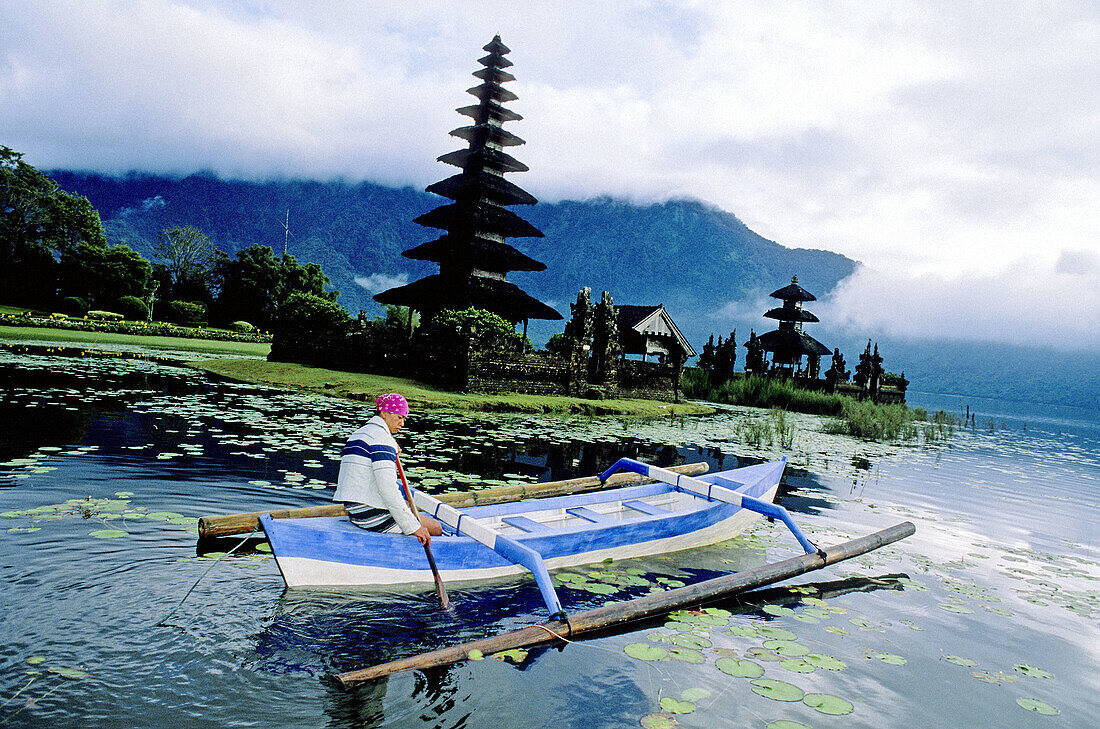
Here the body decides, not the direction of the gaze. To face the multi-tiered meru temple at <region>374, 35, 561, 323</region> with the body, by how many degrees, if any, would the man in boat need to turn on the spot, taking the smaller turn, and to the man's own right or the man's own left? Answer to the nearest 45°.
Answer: approximately 90° to the man's own left

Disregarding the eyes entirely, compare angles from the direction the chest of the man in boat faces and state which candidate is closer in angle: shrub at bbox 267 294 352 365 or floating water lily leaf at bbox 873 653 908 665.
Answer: the floating water lily leaf

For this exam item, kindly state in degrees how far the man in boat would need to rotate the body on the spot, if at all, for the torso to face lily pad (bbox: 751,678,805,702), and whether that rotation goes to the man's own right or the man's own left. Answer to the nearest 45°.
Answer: approximately 45° to the man's own right

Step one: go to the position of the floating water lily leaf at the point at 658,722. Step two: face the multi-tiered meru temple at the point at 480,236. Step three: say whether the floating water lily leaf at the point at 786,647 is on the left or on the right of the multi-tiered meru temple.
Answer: right

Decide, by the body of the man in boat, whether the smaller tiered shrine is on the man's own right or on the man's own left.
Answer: on the man's own left

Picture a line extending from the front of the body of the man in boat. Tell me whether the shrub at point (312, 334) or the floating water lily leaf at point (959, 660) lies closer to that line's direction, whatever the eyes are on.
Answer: the floating water lily leaf

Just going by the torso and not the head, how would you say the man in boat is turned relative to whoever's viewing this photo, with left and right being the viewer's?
facing to the right of the viewer

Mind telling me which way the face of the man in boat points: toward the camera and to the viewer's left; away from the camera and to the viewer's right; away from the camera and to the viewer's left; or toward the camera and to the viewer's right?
toward the camera and to the viewer's right

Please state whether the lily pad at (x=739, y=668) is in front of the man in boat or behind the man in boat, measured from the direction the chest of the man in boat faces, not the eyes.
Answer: in front

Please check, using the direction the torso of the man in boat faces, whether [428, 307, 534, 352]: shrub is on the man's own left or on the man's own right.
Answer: on the man's own left

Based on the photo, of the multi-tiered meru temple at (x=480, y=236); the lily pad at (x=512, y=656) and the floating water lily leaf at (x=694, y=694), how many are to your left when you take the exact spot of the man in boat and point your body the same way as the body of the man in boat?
1

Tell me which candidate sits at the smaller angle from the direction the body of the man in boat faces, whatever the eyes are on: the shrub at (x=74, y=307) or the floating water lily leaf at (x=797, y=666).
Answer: the floating water lily leaf

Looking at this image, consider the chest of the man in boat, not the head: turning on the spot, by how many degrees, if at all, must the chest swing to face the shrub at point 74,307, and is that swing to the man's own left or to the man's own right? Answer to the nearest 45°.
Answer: approximately 135° to the man's own left
